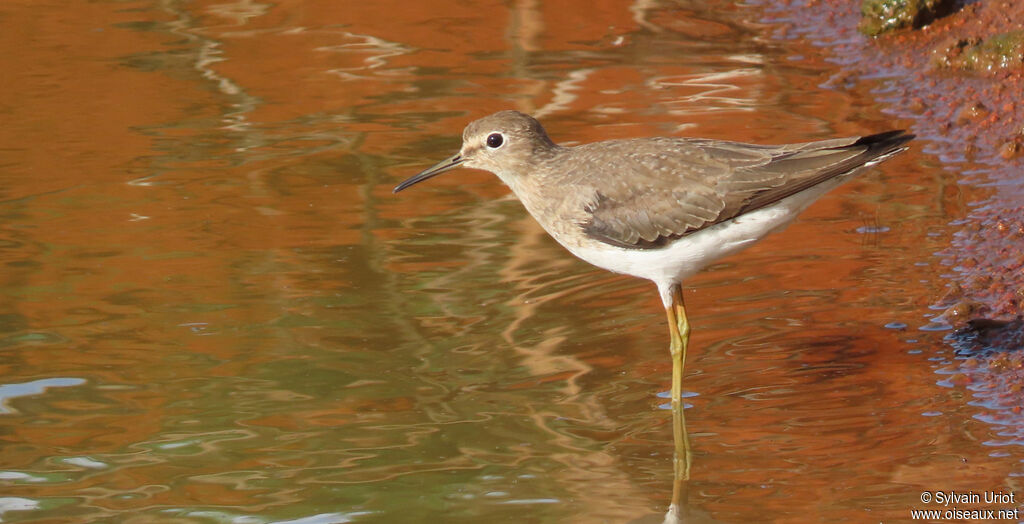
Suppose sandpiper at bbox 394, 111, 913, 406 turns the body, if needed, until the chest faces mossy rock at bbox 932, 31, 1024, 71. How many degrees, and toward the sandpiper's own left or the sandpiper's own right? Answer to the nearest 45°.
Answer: approximately 135° to the sandpiper's own right

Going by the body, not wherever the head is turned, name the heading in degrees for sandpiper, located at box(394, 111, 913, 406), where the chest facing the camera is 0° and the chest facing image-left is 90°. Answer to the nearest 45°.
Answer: approximately 90°

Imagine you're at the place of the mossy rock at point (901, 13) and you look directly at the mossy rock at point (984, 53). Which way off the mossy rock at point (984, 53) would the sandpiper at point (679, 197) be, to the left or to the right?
right

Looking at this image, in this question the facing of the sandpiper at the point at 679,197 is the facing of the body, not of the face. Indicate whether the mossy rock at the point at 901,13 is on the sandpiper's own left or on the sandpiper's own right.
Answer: on the sandpiper's own right
